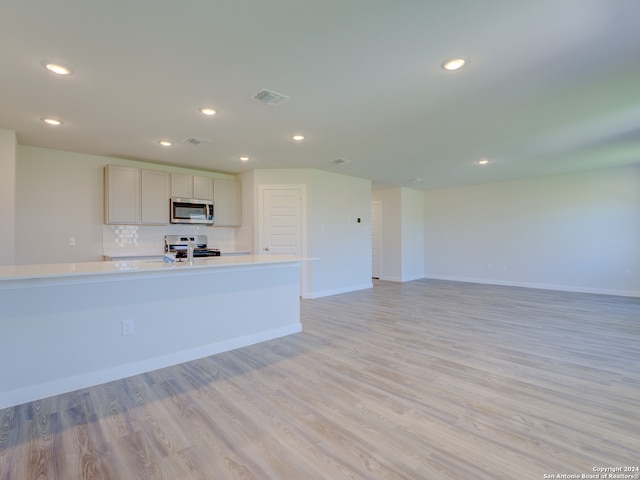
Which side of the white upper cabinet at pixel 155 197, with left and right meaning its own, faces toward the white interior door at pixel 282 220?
left

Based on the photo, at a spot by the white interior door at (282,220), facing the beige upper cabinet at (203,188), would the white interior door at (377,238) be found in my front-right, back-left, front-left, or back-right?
back-right

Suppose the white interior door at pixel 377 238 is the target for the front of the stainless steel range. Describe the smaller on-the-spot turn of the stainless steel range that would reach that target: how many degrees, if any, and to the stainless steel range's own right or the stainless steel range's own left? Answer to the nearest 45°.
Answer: approximately 90° to the stainless steel range's own left

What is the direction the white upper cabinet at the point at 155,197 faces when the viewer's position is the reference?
facing the viewer

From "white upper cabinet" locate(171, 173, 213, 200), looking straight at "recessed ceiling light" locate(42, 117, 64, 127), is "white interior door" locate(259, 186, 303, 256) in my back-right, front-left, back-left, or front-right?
back-left

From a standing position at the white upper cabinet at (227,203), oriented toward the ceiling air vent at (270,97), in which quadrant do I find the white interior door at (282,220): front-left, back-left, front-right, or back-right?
front-left

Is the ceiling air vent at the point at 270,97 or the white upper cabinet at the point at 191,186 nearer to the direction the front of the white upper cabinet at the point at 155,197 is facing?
the ceiling air vent

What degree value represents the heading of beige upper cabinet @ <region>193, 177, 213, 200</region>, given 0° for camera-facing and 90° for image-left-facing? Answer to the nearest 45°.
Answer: approximately 0°

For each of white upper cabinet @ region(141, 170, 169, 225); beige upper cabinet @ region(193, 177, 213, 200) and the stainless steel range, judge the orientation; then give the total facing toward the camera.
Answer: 3

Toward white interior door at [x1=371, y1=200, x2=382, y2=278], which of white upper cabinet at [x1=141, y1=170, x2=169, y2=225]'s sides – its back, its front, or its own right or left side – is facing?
left

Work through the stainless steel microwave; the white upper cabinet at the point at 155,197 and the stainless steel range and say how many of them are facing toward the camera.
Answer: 3

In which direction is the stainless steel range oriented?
toward the camera

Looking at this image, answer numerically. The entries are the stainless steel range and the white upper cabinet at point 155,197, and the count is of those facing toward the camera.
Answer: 2

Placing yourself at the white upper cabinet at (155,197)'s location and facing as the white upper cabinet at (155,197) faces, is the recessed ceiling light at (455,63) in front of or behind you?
in front

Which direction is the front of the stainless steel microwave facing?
toward the camera

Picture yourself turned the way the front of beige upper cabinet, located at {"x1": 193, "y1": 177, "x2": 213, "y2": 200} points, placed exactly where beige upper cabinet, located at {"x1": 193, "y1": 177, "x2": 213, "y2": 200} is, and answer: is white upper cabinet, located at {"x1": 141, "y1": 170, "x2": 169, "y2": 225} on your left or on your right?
on your right

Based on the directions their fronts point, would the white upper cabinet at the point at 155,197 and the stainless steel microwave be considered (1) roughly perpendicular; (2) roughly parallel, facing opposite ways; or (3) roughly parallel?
roughly parallel

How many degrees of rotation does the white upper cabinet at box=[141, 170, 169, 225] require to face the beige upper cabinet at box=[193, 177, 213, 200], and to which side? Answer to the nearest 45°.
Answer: approximately 90° to its left
